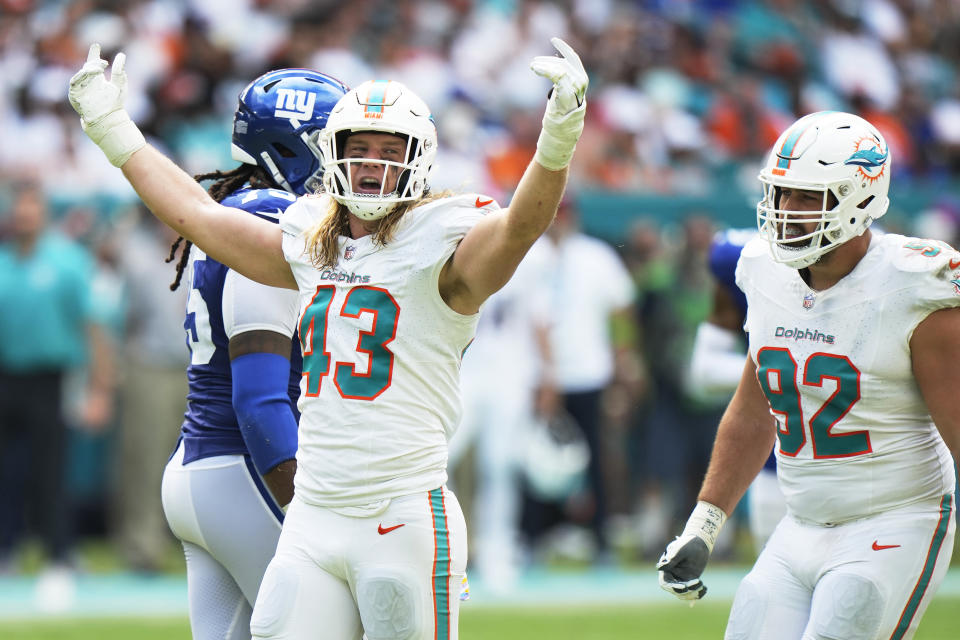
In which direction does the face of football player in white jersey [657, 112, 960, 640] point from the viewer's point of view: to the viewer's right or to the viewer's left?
to the viewer's left

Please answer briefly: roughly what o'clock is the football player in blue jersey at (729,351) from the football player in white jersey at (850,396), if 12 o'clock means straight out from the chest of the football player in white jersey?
The football player in blue jersey is roughly at 4 o'clock from the football player in white jersey.

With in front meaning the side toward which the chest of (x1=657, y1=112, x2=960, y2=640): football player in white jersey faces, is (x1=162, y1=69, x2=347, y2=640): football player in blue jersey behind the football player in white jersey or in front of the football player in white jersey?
in front

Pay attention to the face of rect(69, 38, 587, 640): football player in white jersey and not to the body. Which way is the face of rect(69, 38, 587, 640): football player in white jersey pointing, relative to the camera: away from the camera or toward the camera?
toward the camera

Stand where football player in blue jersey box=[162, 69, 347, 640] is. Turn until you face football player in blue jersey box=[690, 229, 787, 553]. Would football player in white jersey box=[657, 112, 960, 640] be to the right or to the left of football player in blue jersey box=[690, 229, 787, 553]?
right

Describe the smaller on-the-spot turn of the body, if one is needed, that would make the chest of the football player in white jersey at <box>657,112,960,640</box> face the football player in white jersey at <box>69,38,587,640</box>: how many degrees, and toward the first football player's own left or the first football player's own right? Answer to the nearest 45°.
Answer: approximately 45° to the first football player's own right

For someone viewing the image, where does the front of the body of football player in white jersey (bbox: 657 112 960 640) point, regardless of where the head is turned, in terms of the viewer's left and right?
facing the viewer and to the left of the viewer

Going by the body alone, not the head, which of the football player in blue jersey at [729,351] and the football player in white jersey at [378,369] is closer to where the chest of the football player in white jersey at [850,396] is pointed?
the football player in white jersey

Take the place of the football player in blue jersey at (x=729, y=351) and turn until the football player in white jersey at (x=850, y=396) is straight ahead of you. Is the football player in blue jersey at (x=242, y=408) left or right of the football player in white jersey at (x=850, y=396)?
right
